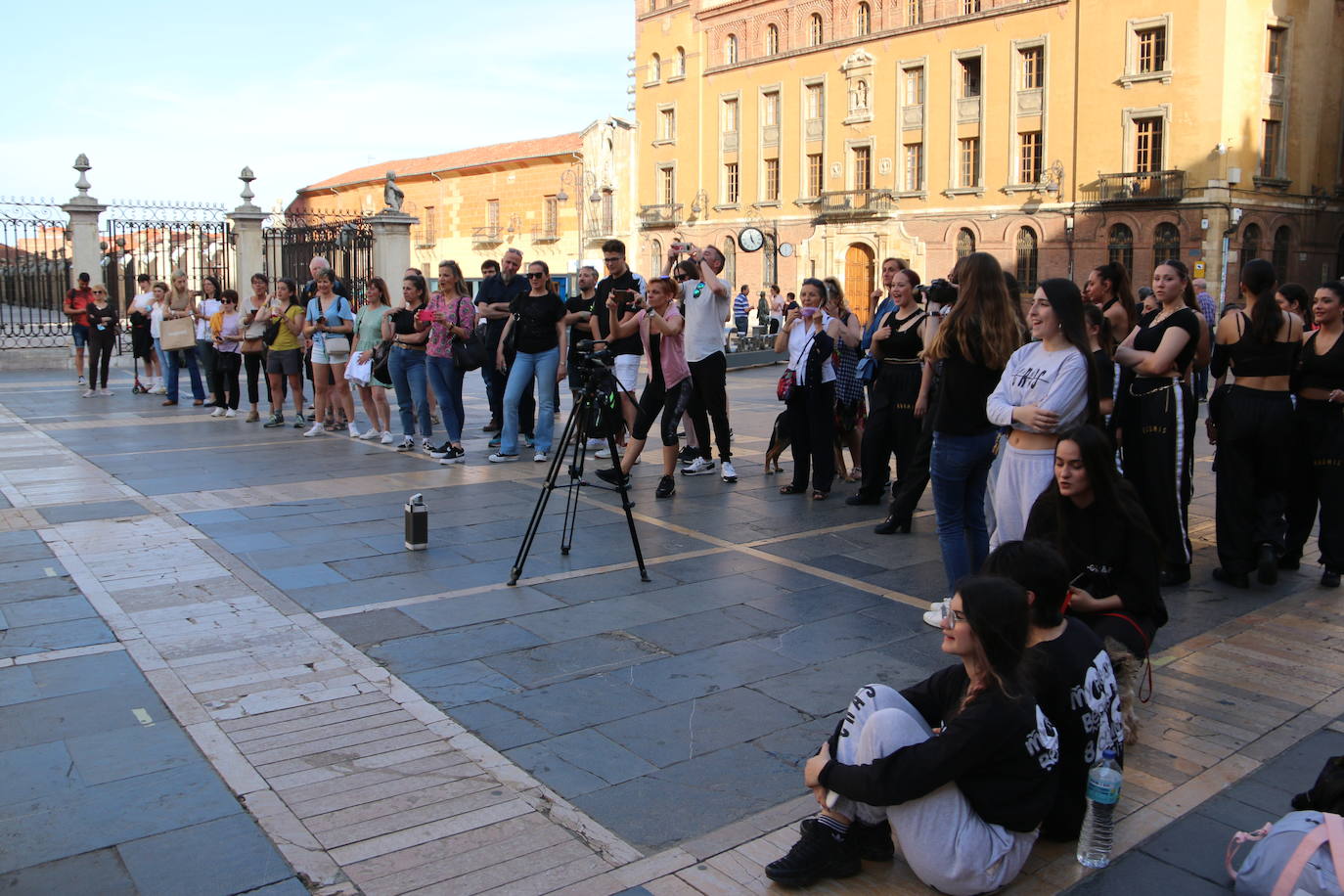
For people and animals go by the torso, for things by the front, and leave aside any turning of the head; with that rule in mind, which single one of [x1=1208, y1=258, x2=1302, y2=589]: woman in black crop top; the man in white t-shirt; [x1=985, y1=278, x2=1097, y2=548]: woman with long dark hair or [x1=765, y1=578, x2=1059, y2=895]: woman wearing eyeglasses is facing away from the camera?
the woman in black crop top

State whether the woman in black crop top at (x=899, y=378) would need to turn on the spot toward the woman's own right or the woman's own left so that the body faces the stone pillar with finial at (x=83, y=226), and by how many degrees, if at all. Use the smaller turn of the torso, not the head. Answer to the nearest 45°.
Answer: approximately 90° to the woman's own right

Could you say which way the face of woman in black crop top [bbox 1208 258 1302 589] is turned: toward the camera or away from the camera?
away from the camera

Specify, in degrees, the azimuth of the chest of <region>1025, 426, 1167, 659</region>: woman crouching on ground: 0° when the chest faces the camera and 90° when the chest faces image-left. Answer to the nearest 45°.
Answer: approximately 45°

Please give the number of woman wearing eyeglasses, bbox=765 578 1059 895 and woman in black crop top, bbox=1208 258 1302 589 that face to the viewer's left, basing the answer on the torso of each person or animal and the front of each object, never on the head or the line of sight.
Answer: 1

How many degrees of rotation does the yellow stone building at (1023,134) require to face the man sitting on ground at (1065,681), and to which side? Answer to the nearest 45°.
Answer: approximately 45° to its left

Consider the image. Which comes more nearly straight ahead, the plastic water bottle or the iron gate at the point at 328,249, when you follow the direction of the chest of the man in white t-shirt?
the plastic water bottle

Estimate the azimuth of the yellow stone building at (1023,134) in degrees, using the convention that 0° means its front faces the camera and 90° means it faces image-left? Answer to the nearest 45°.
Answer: approximately 45°

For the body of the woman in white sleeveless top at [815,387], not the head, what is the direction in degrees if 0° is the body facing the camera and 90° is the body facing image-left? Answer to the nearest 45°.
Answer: approximately 45°

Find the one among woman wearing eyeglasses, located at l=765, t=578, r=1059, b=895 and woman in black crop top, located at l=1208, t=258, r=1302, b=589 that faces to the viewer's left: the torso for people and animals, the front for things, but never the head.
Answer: the woman wearing eyeglasses

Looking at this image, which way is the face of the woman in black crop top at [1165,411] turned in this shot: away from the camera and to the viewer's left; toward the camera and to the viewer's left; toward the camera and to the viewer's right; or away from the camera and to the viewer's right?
toward the camera and to the viewer's left

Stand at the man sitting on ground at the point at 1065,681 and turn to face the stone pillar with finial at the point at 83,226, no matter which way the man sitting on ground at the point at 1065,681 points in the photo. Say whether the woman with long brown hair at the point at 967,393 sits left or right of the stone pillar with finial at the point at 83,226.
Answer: right

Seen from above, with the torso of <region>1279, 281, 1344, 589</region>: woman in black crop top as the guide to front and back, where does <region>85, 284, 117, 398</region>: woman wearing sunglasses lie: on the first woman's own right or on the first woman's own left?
on the first woman's own right

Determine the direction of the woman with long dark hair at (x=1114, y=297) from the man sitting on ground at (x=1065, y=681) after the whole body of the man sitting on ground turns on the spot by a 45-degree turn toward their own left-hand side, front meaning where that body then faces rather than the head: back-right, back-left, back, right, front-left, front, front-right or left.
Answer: right

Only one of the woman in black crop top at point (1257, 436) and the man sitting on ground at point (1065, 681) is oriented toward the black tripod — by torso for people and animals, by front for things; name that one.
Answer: the man sitting on ground
